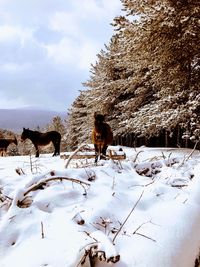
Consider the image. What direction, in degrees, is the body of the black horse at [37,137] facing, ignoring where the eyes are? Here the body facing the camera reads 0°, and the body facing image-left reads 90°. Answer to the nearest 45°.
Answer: approximately 90°

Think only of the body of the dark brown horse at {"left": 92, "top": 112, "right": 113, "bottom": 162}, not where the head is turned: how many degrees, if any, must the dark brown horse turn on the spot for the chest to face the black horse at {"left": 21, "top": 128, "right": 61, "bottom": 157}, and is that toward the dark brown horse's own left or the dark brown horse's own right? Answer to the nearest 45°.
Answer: approximately 135° to the dark brown horse's own right

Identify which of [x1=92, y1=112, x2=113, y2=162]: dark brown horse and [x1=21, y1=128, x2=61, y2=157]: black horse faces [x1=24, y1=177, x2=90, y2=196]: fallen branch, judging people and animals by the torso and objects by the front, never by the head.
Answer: the dark brown horse

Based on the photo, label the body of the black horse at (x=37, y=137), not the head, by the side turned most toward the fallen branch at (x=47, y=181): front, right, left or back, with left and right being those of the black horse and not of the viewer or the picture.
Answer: left

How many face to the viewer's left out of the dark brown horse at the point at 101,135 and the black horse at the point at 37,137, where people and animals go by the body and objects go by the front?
1

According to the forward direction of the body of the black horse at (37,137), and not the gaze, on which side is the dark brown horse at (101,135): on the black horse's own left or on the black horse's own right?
on the black horse's own left

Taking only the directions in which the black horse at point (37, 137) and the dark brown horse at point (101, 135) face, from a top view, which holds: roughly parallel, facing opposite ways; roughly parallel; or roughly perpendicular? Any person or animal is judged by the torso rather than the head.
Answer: roughly perpendicular
